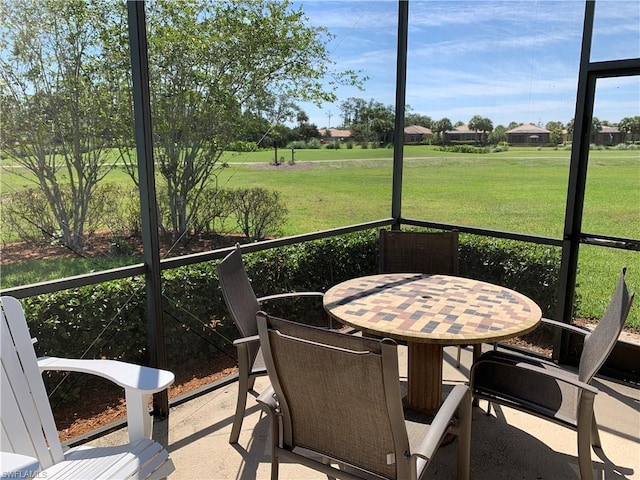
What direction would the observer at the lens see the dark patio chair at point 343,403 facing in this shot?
facing away from the viewer and to the right of the viewer

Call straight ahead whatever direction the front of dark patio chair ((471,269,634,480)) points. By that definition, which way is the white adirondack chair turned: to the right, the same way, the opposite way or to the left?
the opposite way

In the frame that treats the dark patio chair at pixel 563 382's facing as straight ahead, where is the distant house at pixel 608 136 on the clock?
The distant house is roughly at 3 o'clock from the dark patio chair.

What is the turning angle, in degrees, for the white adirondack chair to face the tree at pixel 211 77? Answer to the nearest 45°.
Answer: approximately 90° to its left

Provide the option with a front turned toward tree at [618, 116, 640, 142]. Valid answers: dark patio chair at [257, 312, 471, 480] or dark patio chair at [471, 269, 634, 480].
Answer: dark patio chair at [257, 312, 471, 480]

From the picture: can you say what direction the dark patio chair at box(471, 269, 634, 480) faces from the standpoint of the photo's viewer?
facing to the left of the viewer

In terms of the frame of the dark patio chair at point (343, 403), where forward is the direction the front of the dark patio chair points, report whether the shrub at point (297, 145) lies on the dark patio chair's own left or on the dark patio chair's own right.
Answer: on the dark patio chair's own left

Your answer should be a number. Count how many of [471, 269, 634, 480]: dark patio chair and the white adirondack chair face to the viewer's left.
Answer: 1
